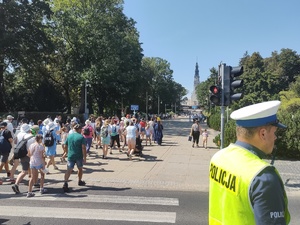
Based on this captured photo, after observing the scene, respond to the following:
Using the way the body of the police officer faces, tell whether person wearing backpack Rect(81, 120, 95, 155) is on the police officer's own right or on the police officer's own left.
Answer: on the police officer's own left

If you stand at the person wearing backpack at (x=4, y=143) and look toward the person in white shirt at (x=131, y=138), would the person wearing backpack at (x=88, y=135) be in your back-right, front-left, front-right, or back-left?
front-left

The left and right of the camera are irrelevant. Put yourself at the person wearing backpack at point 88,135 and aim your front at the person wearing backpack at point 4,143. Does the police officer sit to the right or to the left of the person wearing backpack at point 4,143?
left
